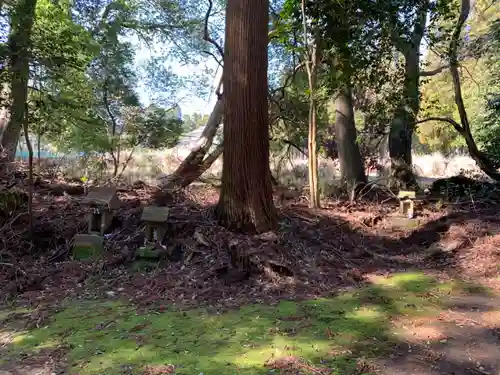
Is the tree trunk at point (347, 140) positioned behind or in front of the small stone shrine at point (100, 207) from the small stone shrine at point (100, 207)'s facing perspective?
behind

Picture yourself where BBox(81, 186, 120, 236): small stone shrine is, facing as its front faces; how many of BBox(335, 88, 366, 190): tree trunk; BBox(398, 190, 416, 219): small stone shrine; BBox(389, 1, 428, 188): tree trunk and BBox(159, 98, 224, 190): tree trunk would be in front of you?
0

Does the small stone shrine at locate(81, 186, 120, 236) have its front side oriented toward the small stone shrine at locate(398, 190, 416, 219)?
no

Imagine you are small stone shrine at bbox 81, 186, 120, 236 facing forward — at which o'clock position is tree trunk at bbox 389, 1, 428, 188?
The tree trunk is roughly at 7 o'clock from the small stone shrine.

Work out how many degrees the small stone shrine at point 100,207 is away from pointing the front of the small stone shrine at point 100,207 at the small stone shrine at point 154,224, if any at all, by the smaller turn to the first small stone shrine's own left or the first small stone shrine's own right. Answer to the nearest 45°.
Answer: approximately 90° to the first small stone shrine's own left

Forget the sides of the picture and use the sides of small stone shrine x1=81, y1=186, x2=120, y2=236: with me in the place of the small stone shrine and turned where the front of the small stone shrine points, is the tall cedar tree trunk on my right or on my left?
on my left

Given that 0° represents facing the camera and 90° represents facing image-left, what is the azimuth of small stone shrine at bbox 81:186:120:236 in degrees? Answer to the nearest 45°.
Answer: approximately 45°

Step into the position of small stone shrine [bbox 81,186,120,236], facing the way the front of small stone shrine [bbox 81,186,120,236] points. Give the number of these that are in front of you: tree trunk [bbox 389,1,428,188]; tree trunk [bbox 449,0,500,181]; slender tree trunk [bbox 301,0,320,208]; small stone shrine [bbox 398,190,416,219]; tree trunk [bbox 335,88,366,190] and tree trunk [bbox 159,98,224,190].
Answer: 0

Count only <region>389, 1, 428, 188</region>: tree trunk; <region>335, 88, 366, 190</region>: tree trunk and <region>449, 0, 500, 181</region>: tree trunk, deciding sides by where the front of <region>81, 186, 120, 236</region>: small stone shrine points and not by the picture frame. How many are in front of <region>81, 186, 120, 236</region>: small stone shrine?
0

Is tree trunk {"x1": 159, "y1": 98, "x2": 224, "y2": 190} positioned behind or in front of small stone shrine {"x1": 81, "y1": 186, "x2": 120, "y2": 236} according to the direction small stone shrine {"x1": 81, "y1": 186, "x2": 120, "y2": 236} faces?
behind

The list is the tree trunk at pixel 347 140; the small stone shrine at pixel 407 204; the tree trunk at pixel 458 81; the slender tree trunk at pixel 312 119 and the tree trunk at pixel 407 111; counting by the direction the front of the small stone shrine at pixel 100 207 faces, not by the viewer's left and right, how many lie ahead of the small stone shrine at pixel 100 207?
0

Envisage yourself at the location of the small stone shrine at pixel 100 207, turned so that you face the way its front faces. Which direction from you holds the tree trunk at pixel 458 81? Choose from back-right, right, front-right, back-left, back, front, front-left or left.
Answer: back-left

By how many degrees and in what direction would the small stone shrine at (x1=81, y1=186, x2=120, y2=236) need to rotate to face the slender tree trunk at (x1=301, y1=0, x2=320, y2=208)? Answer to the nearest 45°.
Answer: approximately 135° to its left

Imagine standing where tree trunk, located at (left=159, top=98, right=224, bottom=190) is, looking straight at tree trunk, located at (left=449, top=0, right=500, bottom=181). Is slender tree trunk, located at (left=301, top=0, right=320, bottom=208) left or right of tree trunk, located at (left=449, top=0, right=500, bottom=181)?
right

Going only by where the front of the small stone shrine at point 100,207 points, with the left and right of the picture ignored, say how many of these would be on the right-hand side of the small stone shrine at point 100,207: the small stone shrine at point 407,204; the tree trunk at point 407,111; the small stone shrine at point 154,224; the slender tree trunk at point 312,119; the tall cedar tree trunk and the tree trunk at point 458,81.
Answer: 0

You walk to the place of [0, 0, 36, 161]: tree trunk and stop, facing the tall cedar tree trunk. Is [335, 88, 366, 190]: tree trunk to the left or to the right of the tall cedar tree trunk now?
left
